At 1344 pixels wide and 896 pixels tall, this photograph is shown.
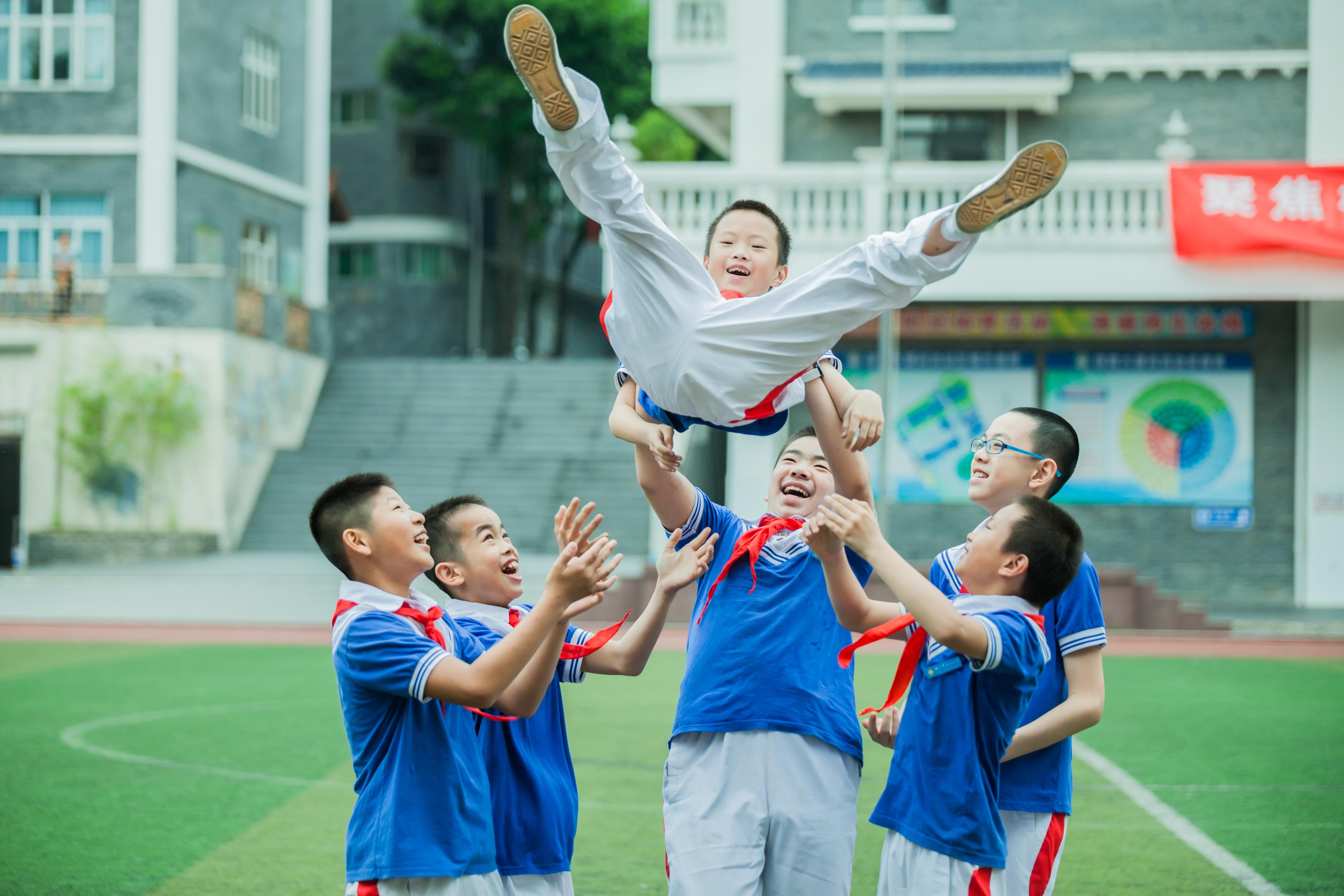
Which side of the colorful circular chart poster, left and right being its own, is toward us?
front

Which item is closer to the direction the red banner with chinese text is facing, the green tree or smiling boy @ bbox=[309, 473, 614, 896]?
the smiling boy

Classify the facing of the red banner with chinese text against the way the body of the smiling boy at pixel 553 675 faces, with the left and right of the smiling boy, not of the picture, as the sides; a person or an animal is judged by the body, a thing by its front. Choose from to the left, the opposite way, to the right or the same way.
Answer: to the right

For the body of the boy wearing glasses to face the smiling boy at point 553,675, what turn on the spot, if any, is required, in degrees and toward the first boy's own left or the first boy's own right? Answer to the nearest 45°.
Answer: approximately 45° to the first boy's own right

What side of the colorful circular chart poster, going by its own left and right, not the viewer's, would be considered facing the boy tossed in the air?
front

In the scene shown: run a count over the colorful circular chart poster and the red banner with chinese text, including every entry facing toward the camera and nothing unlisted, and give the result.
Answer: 2

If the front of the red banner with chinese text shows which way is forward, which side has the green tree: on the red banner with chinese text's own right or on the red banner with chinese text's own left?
on the red banner with chinese text's own right

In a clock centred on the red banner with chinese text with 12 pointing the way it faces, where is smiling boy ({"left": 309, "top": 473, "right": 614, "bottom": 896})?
The smiling boy is roughly at 12 o'clock from the red banner with chinese text.

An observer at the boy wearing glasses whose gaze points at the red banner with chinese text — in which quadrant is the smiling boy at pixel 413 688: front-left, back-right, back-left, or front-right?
back-left

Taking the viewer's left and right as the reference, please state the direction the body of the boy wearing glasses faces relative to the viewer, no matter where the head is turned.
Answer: facing the viewer and to the left of the viewer

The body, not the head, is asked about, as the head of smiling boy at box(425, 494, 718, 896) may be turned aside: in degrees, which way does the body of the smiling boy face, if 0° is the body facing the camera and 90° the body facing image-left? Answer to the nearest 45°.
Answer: approximately 315°

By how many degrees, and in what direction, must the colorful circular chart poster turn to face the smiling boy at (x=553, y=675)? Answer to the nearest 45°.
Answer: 0° — it already faces them

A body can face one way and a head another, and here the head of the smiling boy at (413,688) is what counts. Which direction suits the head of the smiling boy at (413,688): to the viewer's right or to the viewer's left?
to the viewer's right
